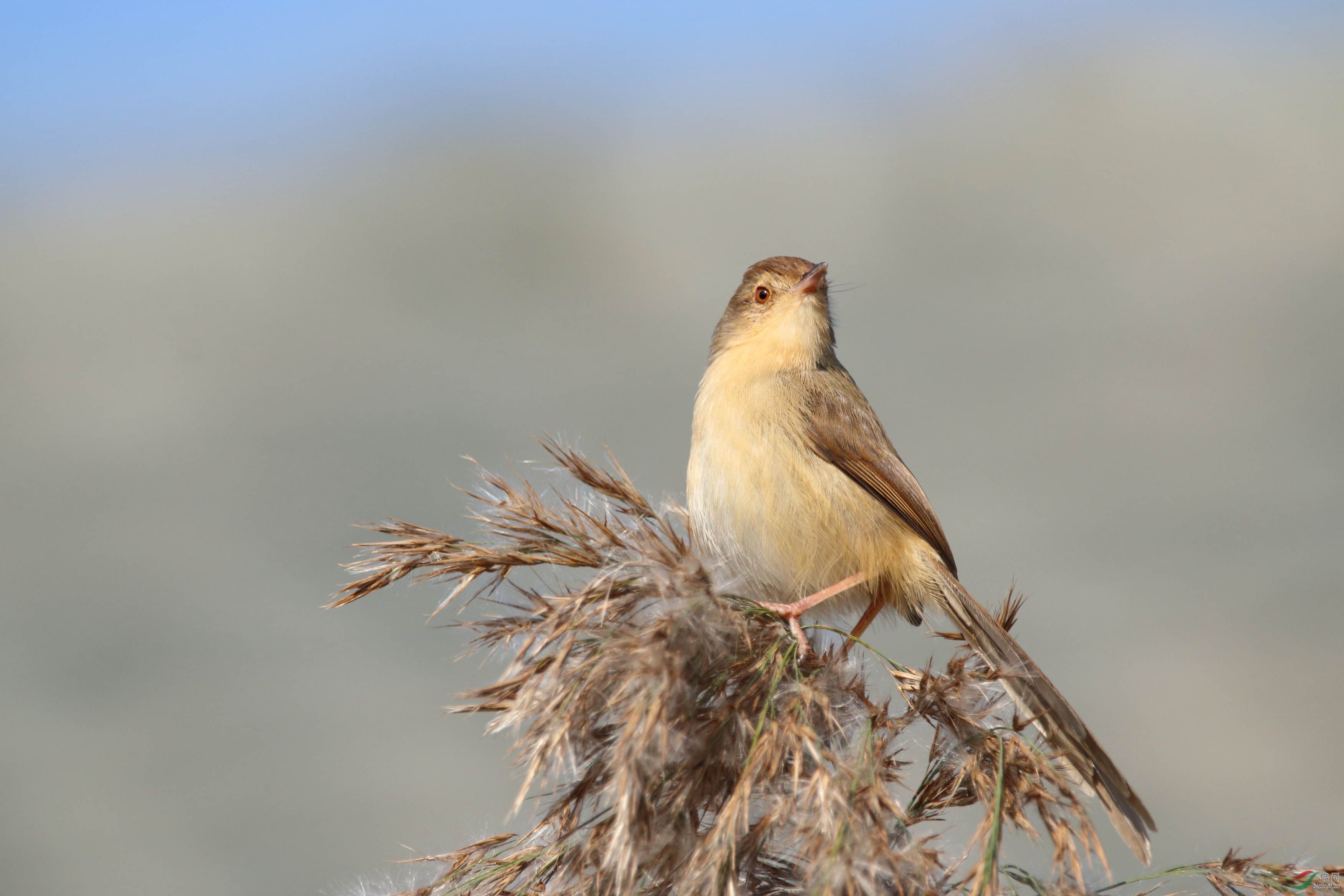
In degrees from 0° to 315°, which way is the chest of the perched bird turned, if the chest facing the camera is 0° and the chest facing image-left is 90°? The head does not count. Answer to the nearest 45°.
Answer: approximately 45°
